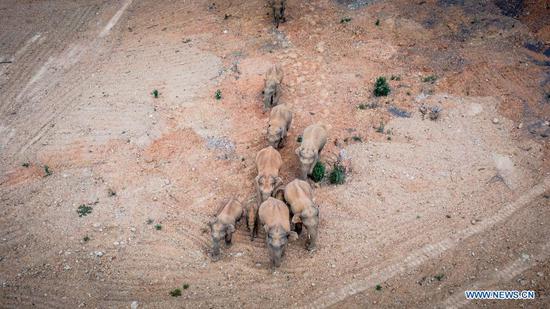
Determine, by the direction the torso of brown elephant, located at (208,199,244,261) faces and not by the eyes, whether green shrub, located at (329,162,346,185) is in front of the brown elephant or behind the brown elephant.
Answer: behind

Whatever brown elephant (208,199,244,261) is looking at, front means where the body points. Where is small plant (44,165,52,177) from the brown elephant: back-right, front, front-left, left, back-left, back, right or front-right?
right

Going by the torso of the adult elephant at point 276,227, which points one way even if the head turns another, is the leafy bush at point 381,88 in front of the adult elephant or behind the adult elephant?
behind

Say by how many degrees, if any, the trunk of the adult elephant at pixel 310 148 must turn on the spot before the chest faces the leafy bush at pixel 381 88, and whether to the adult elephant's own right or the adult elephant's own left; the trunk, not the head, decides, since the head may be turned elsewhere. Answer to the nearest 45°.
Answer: approximately 180°

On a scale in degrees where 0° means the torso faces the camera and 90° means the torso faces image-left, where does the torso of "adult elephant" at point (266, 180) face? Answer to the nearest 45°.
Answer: approximately 0°

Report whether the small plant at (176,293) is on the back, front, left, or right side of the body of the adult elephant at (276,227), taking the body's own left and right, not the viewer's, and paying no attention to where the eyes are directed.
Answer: right

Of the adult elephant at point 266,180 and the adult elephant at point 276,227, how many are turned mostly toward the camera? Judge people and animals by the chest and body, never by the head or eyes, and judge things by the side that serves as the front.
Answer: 2

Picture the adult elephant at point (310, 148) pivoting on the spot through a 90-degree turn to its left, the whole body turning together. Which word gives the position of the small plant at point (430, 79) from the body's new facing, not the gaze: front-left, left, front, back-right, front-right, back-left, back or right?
left

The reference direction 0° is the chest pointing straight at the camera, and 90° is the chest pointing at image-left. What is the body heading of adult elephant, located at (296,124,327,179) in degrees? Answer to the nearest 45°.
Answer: approximately 45°

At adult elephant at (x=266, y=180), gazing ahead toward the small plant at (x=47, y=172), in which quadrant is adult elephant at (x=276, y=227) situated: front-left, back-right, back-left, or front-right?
back-left

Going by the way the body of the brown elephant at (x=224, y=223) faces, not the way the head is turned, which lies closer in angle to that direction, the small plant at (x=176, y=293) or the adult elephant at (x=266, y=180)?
the small plant
